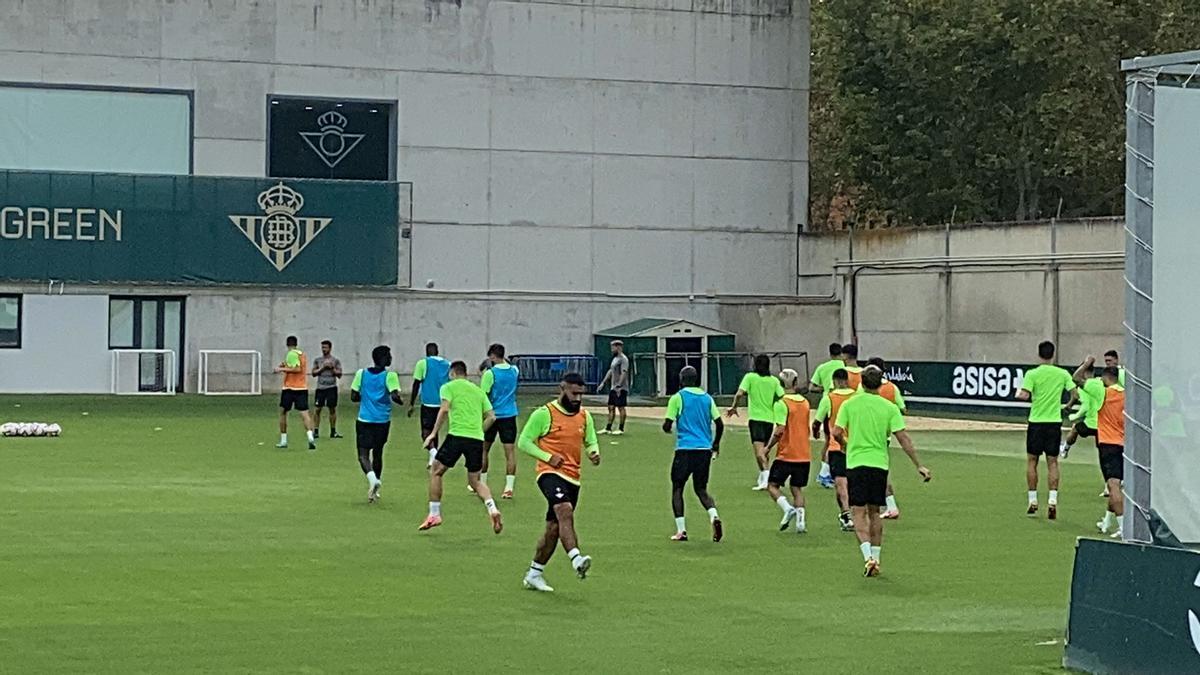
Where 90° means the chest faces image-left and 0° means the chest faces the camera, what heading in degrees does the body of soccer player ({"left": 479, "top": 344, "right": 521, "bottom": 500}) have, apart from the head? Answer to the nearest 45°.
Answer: approximately 135°

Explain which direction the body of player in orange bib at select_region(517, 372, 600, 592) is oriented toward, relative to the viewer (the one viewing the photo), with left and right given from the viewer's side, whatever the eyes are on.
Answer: facing the viewer and to the right of the viewer

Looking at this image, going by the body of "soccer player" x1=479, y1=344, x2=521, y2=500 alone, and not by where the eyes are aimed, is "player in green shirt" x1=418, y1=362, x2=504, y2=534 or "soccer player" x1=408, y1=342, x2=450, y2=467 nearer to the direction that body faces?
the soccer player

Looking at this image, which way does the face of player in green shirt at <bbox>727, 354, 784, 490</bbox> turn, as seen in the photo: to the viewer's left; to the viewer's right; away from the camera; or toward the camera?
away from the camera

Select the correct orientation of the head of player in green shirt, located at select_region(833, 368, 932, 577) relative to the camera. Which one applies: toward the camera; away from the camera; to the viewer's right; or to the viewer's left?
away from the camera

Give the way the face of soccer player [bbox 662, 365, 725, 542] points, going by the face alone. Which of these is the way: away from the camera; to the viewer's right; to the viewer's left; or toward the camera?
away from the camera

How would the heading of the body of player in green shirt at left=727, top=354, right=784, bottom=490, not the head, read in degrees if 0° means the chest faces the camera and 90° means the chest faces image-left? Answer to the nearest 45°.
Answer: approximately 180°

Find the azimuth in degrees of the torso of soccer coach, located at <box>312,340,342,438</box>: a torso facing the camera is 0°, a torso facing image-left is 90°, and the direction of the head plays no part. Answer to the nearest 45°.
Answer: approximately 0°

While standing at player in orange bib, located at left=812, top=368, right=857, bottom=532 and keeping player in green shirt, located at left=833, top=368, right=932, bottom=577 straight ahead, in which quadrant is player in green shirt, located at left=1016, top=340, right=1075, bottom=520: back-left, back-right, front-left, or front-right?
back-left
